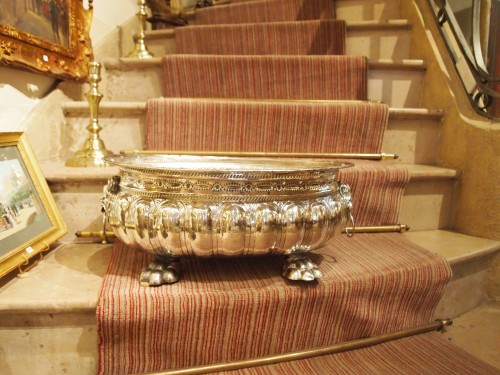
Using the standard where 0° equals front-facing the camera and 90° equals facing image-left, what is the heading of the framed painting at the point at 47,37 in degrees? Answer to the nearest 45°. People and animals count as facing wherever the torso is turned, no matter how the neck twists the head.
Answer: approximately 315°

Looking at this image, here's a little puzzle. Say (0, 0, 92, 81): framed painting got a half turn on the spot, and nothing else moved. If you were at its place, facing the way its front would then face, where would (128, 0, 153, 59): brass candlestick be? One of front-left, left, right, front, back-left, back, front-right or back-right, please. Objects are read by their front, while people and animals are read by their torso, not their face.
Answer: right

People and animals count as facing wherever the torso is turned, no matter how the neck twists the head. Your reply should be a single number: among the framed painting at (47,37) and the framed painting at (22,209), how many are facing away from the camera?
0

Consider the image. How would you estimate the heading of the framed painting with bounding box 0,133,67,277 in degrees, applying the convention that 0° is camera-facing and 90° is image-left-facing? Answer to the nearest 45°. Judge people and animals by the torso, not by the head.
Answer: approximately 315°

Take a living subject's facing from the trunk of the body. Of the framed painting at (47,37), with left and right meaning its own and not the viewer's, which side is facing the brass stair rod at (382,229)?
front

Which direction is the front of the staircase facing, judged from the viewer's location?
facing the viewer

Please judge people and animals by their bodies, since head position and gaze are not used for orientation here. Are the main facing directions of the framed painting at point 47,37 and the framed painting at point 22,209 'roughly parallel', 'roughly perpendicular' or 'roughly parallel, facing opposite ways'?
roughly parallel
